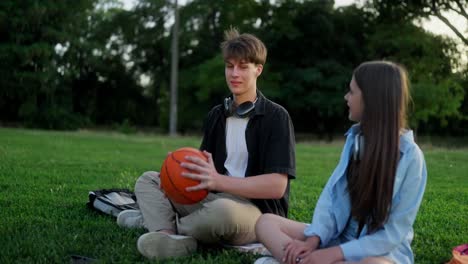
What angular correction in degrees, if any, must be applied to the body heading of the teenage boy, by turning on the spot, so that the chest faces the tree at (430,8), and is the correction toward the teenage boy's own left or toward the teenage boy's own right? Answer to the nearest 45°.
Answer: approximately 180°

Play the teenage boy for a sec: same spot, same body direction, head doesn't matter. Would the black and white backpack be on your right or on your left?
on your right

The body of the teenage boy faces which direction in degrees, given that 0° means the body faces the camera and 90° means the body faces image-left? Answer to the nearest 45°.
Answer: approximately 45°

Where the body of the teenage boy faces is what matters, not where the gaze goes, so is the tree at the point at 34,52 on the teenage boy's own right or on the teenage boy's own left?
on the teenage boy's own right
